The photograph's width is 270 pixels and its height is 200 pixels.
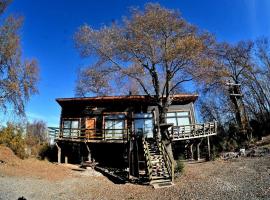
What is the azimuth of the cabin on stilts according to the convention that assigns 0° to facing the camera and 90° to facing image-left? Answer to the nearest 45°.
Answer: approximately 0°

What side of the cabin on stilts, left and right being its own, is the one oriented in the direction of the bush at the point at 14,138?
right
